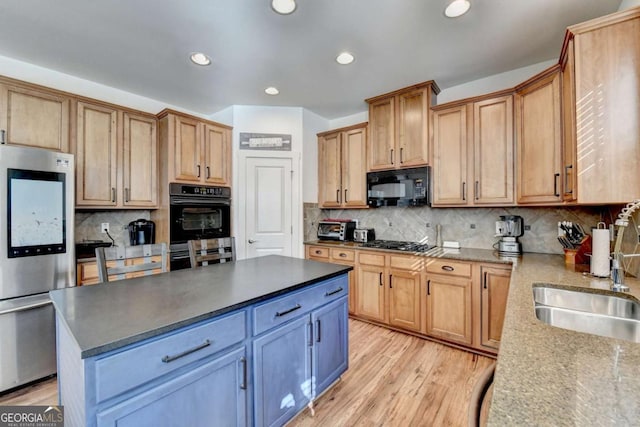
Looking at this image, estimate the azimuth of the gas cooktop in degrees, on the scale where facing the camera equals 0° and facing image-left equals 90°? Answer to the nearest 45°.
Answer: approximately 45°

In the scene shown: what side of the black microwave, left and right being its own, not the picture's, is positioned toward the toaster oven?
right

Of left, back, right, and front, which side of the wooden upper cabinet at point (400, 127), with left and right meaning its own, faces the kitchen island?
front

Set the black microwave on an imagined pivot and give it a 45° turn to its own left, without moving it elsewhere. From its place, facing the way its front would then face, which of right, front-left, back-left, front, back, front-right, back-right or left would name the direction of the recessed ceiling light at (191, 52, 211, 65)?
front-right

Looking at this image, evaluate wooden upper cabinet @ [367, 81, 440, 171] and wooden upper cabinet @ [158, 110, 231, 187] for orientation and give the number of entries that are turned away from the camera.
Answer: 0

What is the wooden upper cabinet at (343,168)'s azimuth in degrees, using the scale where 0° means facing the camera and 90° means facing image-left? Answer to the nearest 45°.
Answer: approximately 45°

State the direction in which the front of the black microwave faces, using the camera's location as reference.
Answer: facing the viewer and to the left of the viewer

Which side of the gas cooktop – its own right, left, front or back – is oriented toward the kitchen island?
front

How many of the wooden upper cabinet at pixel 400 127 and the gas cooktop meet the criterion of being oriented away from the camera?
0

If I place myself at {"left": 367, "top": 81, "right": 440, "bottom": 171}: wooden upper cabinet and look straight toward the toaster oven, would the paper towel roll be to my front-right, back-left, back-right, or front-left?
back-left

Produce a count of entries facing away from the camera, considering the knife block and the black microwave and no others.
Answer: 0

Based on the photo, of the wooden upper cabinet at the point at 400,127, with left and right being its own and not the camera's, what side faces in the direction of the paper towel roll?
left

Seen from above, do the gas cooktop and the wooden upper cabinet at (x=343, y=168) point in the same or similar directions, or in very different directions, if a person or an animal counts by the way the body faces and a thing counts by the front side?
same or similar directions

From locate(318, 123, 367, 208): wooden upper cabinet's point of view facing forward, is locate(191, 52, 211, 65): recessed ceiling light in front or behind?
in front

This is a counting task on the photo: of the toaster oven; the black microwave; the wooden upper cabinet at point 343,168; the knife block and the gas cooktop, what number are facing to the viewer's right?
0
